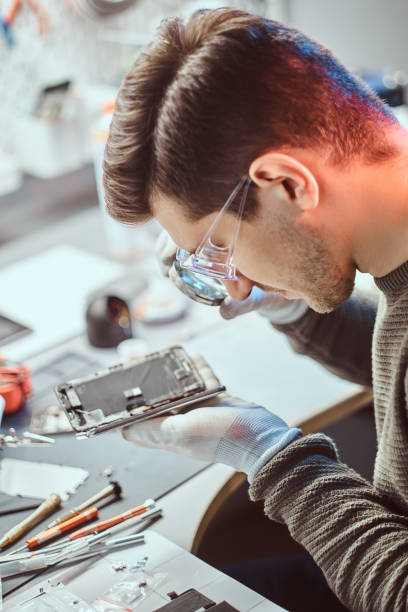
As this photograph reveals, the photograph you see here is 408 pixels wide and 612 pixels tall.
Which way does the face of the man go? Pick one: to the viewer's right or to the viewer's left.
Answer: to the viewer's left

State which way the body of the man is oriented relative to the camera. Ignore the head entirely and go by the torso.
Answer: to the viewer's left

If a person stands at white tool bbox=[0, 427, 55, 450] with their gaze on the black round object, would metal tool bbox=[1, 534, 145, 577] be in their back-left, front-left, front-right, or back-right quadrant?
back-right
